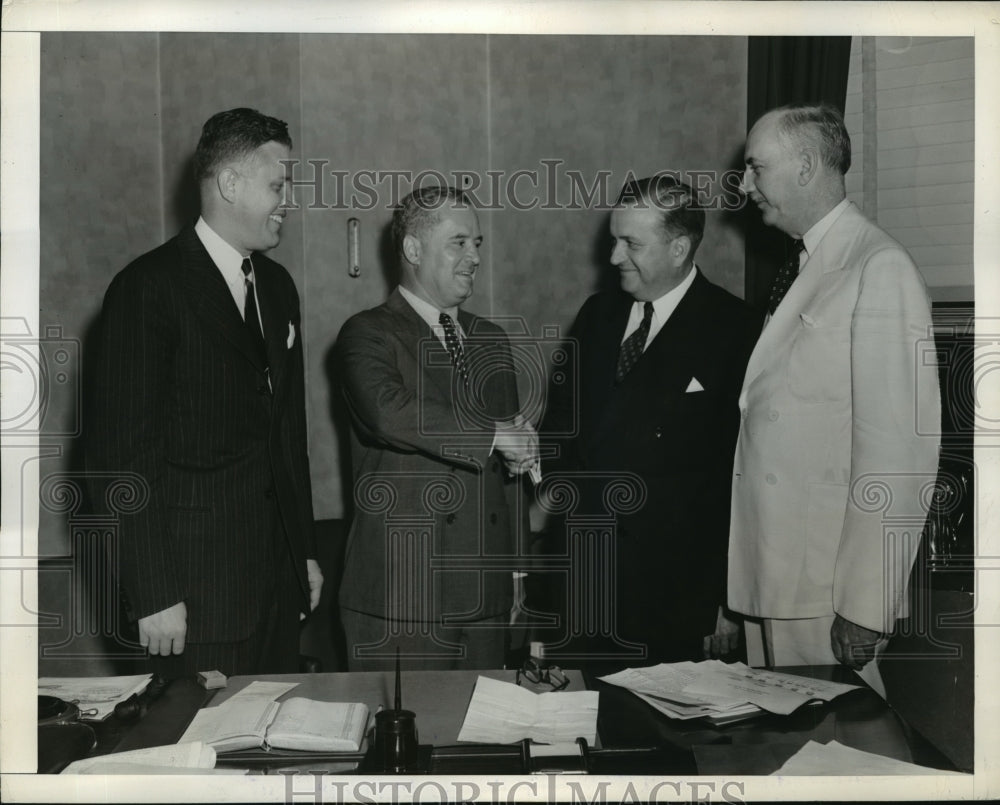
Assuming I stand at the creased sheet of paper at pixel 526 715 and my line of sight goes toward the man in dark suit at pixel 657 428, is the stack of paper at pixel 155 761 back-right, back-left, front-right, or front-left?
back-left

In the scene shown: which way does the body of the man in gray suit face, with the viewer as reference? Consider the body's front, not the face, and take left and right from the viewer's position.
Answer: facing the viewer and to the right of the viewer

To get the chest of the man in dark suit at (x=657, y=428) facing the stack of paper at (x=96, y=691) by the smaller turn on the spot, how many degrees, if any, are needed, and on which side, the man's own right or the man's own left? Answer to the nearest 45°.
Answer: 0° — they already face it

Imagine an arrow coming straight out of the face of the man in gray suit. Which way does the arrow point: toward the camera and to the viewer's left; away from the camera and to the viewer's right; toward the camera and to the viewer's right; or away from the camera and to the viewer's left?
toward the camera and to the viewer's right

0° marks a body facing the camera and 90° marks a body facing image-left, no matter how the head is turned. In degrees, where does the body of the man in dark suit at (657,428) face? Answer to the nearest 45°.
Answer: approximately 45°

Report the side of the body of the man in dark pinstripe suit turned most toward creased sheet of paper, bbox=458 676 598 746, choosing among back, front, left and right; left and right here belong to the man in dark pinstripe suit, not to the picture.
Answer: front

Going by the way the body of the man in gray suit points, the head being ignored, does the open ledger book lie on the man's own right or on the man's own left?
on the man's own right

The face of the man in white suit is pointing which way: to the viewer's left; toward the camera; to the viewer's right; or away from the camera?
to the viewer's left

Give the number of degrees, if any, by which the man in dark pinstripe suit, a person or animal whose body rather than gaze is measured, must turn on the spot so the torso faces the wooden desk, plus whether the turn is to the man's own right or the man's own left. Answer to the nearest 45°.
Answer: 0° — they already face it

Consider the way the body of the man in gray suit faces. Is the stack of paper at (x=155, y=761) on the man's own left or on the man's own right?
on the man's own right

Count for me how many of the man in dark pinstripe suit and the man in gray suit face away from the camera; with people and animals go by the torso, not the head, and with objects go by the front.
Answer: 0

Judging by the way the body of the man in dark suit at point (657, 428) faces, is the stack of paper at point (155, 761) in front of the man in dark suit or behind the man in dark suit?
in front

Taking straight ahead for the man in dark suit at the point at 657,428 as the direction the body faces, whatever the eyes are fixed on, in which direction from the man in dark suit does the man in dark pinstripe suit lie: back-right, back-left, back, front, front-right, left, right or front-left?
front-right

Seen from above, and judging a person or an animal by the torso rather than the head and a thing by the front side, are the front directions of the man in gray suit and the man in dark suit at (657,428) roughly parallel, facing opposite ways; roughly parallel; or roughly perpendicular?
roughly perpendicular
